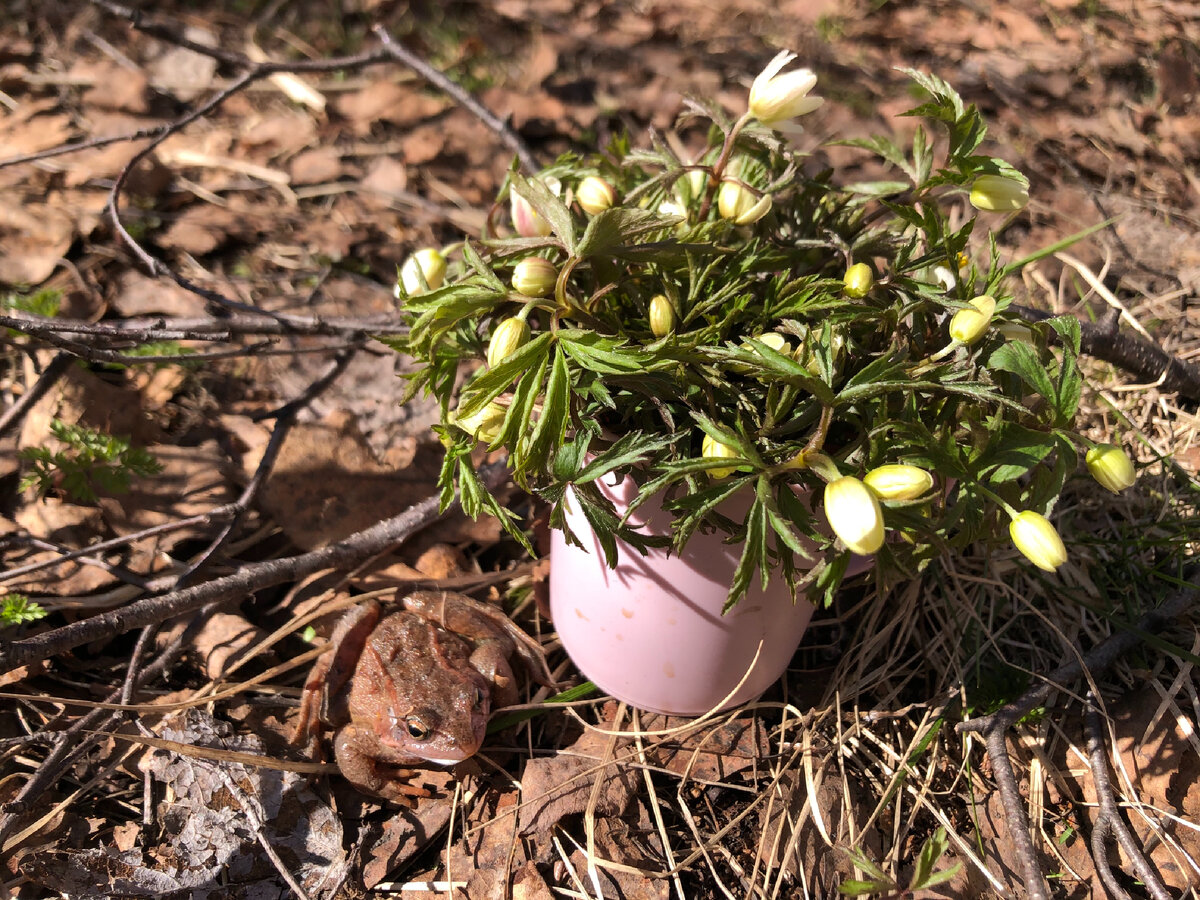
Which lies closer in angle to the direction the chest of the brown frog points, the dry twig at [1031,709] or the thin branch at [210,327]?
the dry twig

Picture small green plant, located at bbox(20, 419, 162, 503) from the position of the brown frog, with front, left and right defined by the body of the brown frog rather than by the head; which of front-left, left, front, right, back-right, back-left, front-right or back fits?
back

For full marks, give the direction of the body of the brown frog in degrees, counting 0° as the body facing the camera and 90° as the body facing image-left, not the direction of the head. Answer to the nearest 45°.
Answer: approximately 315°

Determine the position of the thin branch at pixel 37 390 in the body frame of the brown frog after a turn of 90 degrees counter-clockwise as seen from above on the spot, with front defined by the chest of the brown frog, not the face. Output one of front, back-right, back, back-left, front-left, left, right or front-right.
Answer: left

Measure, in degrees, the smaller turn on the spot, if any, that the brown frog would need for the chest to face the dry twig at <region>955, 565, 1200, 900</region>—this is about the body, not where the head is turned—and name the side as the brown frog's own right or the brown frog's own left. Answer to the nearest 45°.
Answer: approximately 45° to the brown frog's own left
